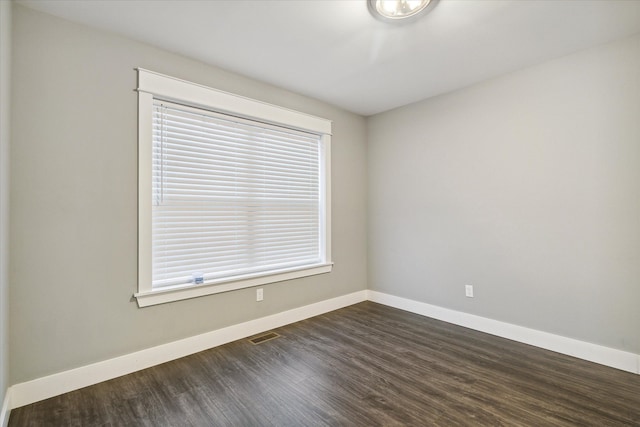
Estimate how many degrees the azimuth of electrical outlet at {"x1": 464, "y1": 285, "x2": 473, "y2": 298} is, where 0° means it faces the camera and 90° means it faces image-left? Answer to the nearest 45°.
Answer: approximately 0°

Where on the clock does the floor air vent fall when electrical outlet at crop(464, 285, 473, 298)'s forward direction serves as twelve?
The floor air vent is roughly at 2 o'clock from the electrical outlet.
